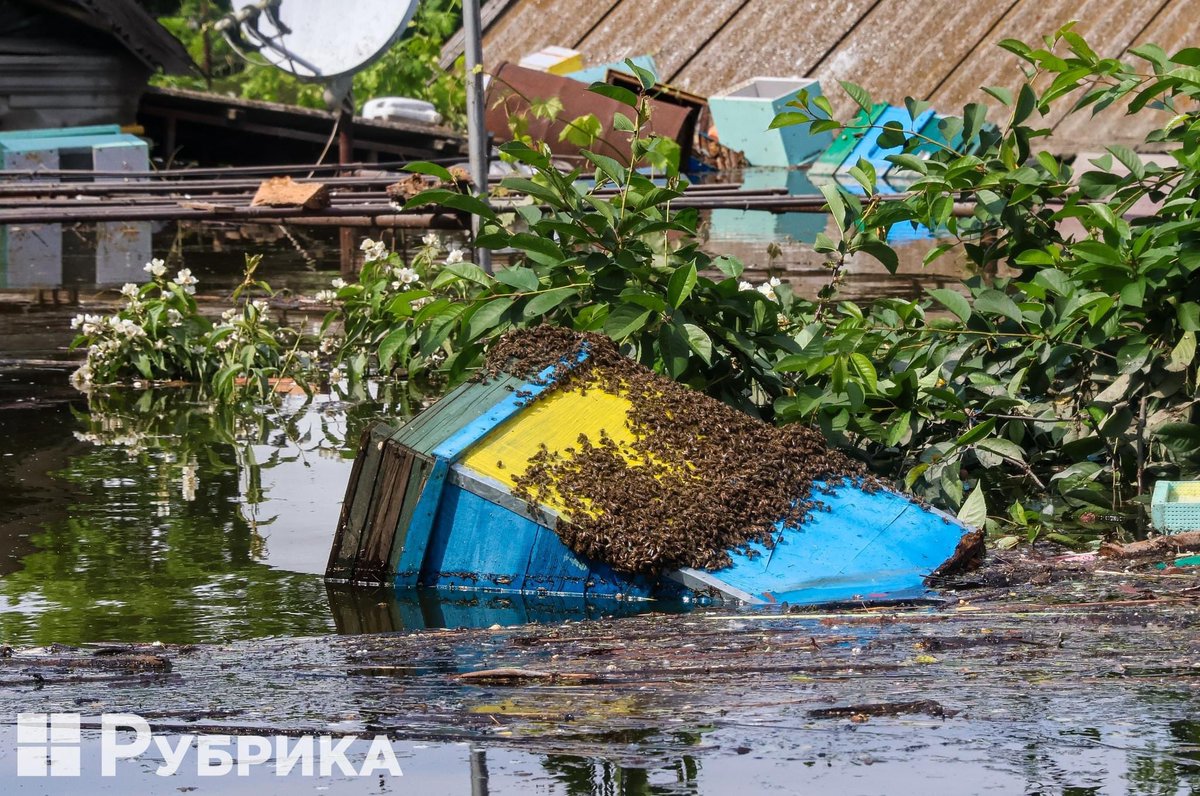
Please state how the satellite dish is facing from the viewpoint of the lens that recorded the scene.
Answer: facing the viewer and to the left of the viewer

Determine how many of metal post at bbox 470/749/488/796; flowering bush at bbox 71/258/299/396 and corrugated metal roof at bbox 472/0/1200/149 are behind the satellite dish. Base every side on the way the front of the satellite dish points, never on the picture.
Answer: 1

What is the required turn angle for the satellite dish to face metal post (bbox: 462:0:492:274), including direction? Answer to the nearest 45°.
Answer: approximately 45° to its left

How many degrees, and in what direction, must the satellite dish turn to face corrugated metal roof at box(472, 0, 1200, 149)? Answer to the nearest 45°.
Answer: approximately 180°

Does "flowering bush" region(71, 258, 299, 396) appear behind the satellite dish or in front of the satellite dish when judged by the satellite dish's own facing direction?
in front

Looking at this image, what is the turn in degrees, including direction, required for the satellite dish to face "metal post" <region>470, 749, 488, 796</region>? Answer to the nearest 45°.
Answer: approximately 45° to its left

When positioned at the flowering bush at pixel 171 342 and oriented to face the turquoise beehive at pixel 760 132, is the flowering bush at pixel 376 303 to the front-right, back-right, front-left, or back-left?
front-right

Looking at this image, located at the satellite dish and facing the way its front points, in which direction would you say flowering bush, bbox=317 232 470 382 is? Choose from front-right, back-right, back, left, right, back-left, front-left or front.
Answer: front-left

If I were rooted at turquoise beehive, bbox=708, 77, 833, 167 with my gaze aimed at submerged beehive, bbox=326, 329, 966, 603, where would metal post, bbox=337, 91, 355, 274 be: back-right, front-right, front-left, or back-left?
front-right

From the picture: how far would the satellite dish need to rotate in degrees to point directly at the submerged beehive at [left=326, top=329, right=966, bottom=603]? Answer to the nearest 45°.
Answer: approximately 45° to its left
